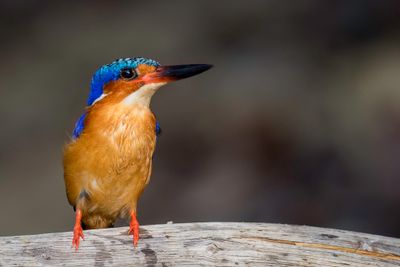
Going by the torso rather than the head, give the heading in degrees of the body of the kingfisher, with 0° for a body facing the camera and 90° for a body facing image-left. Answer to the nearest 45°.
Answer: approximately 315°
